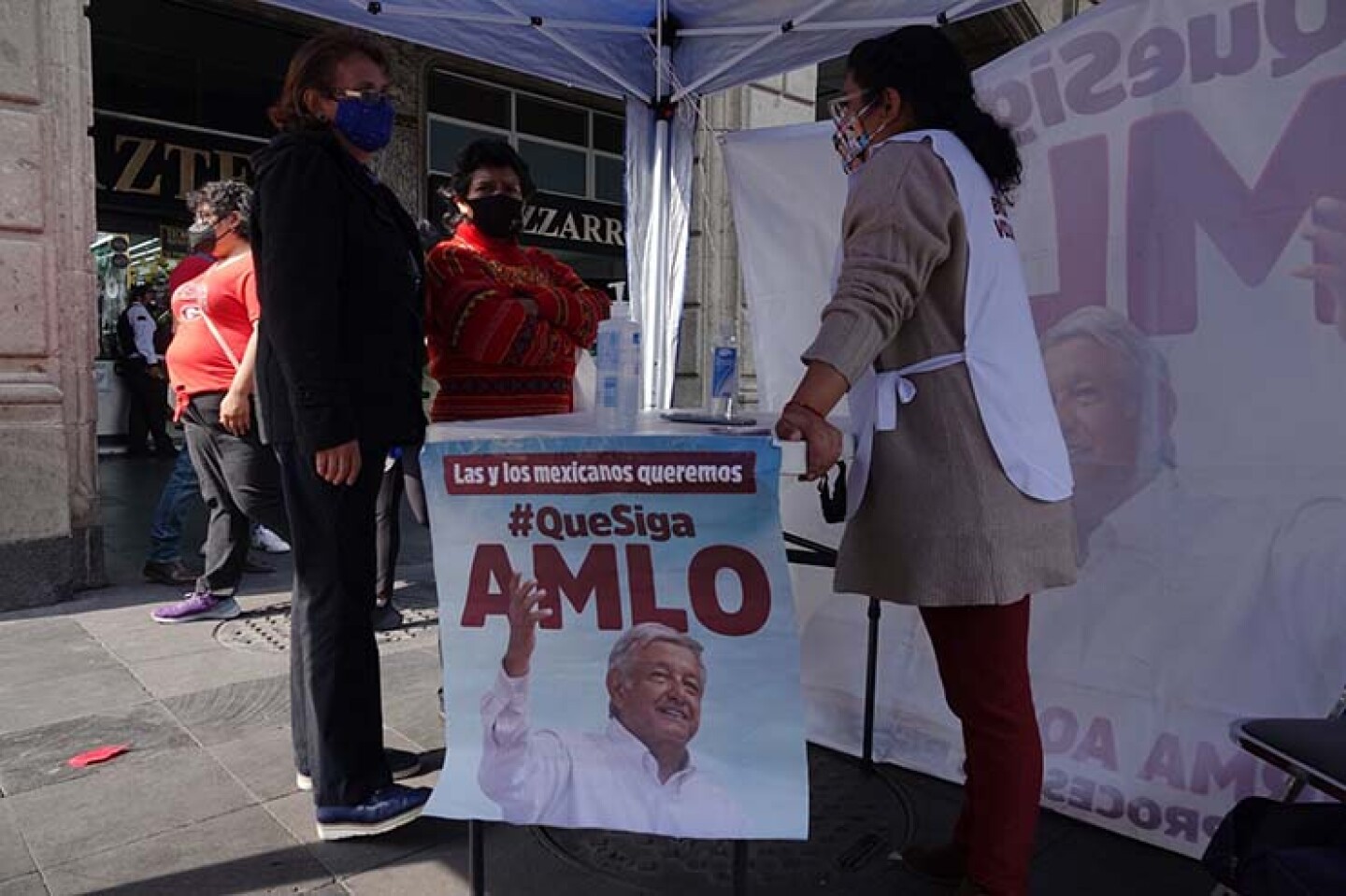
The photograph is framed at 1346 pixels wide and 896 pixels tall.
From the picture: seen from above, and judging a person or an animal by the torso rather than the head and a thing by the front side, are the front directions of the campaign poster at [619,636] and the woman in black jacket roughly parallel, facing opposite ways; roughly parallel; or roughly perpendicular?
roughly perpendicular

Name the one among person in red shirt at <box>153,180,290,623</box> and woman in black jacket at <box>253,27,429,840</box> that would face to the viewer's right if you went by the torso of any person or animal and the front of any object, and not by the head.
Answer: the woman in black jacket

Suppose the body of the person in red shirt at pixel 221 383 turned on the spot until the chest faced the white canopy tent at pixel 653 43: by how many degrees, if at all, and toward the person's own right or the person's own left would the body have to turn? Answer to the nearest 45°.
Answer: approximately 180°

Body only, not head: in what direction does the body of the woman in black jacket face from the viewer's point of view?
to the viewer's right

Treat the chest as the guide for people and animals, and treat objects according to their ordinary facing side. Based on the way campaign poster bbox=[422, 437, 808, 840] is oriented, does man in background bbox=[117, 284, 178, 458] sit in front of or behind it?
behind

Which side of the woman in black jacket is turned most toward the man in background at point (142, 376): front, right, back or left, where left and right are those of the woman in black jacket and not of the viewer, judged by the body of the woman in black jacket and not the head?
left

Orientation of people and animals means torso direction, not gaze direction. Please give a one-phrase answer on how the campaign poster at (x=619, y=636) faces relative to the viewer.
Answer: facing the viewer

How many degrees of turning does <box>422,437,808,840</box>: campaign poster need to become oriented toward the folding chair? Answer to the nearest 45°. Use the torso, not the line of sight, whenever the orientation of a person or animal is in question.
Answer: approximately 90° to its left
